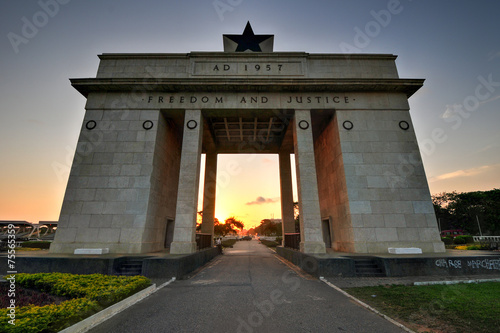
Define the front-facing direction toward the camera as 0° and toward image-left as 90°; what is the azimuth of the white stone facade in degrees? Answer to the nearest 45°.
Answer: approximately 0°
